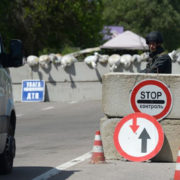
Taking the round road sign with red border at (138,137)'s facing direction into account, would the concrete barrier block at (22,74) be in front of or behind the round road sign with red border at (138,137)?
behind

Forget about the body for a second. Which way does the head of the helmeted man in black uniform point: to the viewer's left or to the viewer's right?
to the viewer's left

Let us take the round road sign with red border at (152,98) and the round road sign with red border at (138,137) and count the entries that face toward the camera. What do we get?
2

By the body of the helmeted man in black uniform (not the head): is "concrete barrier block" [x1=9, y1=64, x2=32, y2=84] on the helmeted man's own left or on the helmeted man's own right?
on the helmeted man's own right

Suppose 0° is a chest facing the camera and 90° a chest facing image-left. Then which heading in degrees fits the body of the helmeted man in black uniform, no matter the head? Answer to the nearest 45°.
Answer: approximately 45°

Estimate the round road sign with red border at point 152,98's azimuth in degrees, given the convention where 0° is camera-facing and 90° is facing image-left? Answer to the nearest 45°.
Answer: approximately 0°

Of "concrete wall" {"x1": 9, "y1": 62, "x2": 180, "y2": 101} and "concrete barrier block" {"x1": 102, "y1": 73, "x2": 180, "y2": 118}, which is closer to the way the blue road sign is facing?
the concrete barrier block
